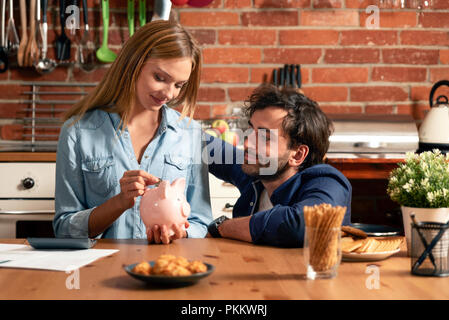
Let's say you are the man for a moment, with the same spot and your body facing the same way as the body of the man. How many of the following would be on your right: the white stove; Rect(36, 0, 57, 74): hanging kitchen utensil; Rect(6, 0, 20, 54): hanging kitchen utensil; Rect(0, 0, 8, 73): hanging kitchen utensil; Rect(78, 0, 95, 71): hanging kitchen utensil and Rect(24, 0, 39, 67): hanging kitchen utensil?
6

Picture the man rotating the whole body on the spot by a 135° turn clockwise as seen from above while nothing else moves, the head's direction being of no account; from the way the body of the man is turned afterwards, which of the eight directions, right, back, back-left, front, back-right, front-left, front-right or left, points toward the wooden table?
back

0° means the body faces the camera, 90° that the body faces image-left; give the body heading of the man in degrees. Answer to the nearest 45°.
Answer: approximately 45°

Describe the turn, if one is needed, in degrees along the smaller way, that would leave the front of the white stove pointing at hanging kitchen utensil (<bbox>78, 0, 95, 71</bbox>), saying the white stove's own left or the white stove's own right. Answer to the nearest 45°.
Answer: approximately 135° to the white stove's own left

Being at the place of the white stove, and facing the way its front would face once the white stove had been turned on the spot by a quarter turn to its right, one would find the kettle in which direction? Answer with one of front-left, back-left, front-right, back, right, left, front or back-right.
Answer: back

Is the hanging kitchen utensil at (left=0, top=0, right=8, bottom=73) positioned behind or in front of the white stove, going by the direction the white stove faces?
behind

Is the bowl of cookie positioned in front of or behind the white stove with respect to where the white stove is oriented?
in front

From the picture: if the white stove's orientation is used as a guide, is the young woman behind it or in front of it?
in front

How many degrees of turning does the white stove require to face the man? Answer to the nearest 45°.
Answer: approximately 45° to its left

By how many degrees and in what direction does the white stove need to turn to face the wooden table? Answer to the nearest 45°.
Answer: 0° — it already faces it

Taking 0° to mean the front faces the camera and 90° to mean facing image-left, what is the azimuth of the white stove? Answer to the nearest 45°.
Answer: approximately 0°

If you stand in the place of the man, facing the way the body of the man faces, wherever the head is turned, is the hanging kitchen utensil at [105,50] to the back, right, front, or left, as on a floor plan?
right

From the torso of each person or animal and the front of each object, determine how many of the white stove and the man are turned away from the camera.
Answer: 0
